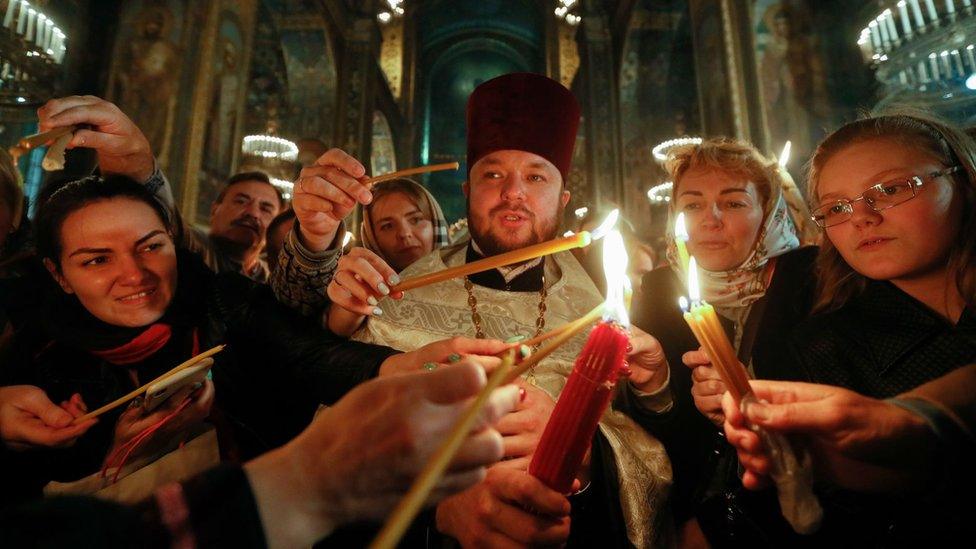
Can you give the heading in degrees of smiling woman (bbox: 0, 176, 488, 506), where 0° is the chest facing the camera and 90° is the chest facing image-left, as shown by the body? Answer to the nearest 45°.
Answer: approximately 315°

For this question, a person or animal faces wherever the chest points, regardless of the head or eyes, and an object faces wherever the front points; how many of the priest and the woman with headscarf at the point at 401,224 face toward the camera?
2

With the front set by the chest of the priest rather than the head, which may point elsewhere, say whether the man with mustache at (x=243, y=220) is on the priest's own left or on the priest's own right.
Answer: on the priest's own right

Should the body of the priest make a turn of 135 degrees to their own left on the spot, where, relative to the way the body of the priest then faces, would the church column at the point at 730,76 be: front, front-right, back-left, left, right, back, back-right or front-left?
front

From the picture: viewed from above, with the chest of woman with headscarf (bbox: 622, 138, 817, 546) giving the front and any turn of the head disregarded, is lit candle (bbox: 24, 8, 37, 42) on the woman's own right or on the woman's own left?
on the woman's own right

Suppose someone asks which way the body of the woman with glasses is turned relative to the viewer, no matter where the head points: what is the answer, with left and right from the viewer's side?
facing the viewer and to the left of the viewer

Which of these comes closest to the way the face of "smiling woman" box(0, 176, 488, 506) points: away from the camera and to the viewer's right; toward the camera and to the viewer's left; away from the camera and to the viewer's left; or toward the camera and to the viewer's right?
toward the camera and to the viewer's right

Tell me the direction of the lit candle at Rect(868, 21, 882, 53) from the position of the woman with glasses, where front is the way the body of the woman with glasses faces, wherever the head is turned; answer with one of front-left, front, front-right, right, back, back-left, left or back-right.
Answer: back-right

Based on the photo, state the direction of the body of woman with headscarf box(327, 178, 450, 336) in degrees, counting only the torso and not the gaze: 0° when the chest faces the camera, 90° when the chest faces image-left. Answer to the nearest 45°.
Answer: approximately 0°

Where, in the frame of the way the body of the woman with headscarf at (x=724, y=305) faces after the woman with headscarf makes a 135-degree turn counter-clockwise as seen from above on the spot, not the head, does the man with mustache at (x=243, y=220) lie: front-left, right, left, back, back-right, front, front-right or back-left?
back

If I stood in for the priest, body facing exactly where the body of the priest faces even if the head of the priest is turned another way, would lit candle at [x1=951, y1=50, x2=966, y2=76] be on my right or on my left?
on my left

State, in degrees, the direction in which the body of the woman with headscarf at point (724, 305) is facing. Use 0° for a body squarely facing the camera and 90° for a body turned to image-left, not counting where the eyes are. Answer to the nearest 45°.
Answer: approximately 45°

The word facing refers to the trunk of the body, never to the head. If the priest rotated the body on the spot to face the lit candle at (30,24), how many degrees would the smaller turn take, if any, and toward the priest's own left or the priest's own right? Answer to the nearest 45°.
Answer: approximately 135° to the priest's own right
